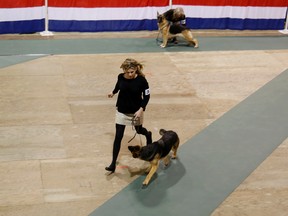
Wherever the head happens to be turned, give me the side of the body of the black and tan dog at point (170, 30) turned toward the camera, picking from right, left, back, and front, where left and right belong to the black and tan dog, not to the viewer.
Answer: left

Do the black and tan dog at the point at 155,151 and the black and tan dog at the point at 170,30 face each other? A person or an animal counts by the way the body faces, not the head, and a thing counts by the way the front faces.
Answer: no

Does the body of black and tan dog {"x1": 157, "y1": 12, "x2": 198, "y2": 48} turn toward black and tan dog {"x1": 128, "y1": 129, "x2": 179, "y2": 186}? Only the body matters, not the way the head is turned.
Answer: no

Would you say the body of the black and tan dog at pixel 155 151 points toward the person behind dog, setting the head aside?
no

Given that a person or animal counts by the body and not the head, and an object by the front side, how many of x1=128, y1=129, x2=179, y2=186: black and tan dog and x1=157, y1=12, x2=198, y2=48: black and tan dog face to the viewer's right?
0

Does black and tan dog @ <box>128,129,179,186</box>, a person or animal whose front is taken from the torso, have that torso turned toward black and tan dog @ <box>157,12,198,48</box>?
no

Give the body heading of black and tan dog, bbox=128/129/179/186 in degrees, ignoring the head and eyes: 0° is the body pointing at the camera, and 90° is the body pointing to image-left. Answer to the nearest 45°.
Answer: approximately 45°
